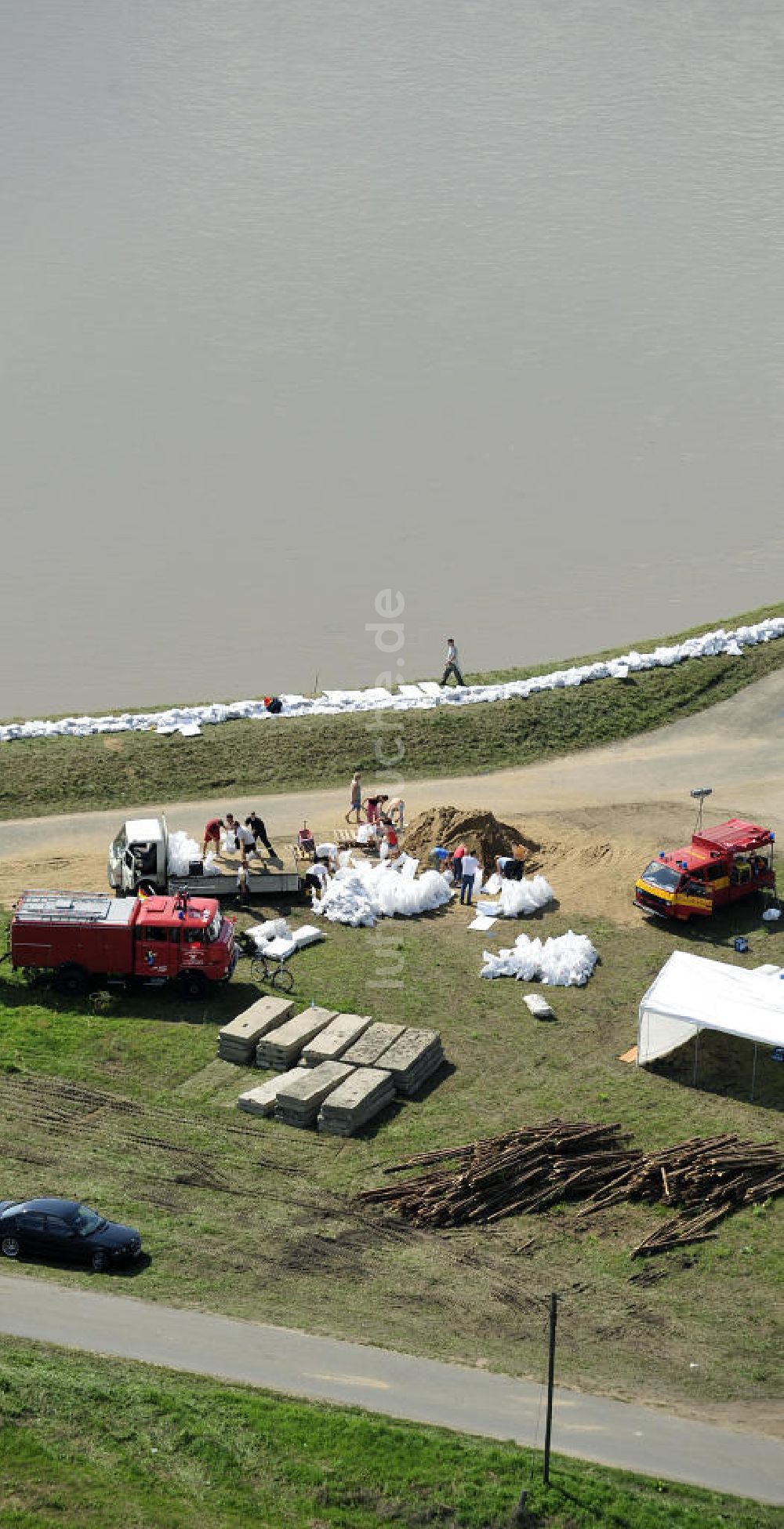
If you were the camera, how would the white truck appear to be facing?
facing to the left of the viewer

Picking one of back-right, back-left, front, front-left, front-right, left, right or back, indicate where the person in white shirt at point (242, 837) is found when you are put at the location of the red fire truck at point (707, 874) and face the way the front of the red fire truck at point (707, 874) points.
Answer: front-right

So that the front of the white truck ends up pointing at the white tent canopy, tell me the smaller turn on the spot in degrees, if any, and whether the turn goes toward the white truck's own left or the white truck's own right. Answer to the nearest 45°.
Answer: approximately 135° to the white truck's own left

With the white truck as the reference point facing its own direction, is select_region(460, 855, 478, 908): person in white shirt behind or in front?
behind

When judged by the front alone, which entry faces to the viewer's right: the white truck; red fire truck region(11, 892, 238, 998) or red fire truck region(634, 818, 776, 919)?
red fire truck region(11, 892, 238, 998)

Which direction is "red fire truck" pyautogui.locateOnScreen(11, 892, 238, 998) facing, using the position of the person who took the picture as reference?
facing to the right of the viewer

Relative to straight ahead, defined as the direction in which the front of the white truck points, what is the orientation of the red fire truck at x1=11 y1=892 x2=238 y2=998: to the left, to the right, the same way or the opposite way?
the opposite way

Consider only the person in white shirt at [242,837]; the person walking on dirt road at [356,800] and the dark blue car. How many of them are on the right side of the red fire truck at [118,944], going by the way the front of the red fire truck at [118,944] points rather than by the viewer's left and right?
1

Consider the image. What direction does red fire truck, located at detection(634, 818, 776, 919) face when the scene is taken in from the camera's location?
facing the viewer and to the left of the viewer

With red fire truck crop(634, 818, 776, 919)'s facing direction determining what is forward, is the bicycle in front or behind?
in front

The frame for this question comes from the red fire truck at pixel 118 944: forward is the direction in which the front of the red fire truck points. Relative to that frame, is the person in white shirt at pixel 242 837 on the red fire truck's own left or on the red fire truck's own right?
on the red fire truck's own left

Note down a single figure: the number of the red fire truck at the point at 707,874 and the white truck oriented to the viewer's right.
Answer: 0

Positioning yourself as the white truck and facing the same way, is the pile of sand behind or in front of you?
behind

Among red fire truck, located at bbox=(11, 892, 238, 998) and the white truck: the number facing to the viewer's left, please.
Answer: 1

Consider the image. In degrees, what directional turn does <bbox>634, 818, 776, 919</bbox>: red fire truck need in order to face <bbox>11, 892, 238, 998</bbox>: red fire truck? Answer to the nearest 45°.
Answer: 0° — it already faces it

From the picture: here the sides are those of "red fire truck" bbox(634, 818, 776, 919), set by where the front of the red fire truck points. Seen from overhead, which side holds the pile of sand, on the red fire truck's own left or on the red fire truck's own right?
on the red fire truck's own right

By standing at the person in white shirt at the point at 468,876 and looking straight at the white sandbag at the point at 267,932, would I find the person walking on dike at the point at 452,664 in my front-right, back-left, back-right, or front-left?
back-right
